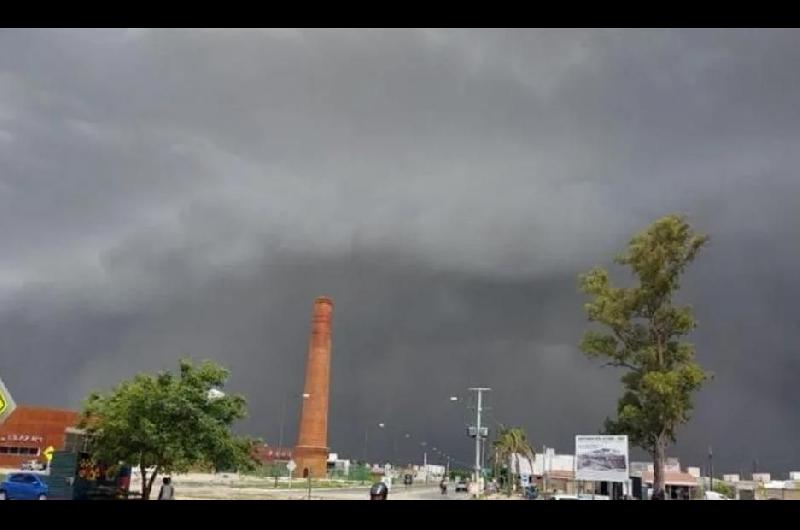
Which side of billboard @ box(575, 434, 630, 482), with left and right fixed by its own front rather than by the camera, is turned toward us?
front

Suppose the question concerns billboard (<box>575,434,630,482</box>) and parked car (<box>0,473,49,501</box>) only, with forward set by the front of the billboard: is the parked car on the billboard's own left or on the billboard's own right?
on the billboard's own right

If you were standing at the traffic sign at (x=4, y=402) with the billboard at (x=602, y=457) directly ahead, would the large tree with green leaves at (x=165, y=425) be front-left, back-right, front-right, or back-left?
front-left

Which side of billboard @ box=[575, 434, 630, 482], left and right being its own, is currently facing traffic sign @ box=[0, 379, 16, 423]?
front

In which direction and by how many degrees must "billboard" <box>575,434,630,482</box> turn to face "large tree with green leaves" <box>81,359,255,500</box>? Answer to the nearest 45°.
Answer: approximately 45° to its right

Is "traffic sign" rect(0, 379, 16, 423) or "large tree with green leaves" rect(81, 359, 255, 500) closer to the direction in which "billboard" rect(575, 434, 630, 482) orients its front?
the traffic sign
